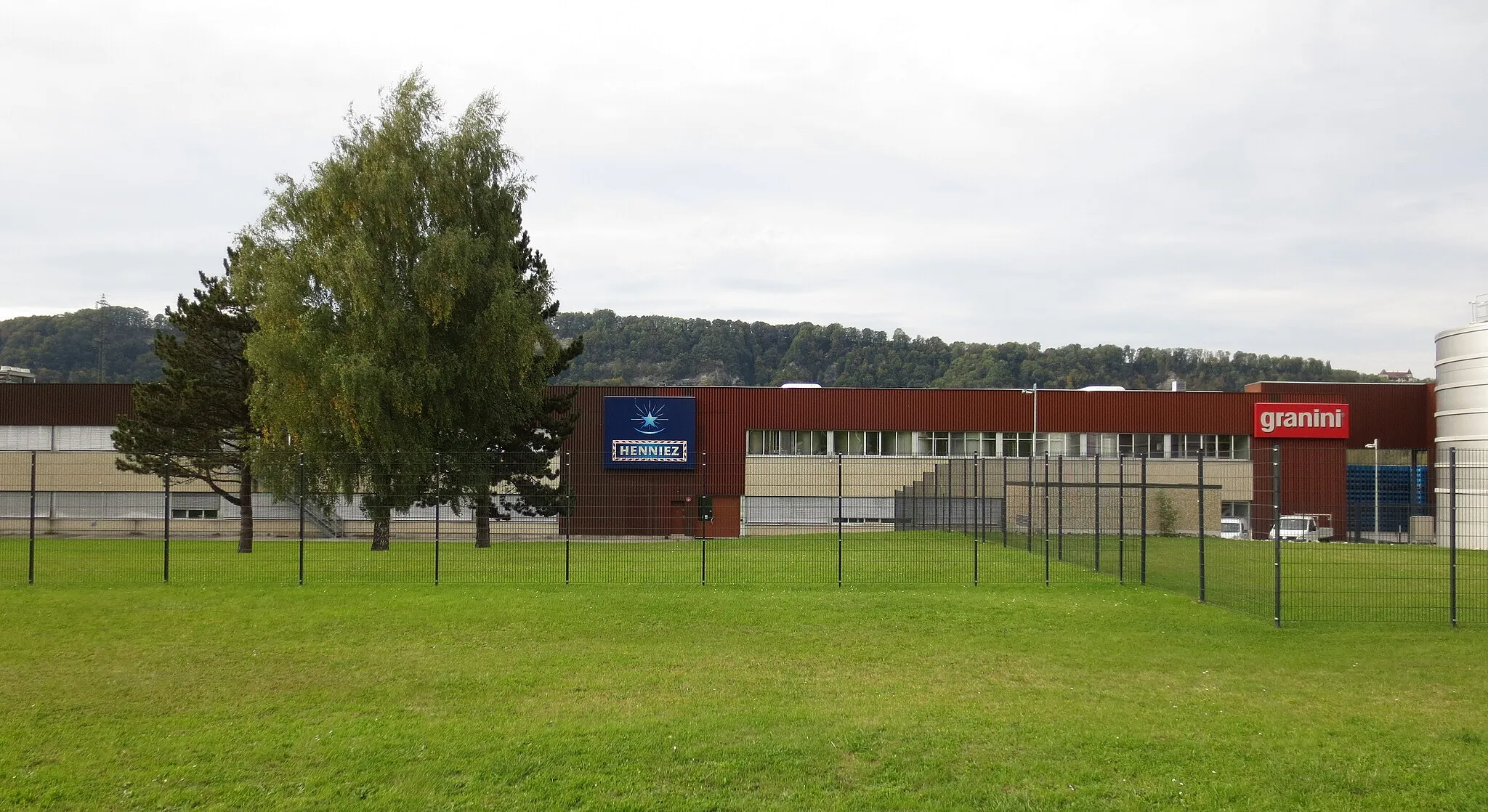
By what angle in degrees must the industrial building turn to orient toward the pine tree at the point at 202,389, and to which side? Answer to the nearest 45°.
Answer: approximately 45° to its right

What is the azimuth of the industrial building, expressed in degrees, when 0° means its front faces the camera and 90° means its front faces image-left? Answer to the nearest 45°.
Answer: approximately 0°

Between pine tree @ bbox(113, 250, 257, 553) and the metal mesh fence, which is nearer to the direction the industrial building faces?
the metal mesh fence

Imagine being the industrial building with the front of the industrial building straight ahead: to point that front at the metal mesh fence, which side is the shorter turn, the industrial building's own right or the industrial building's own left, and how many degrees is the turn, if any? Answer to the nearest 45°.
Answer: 0° — it already faces it
